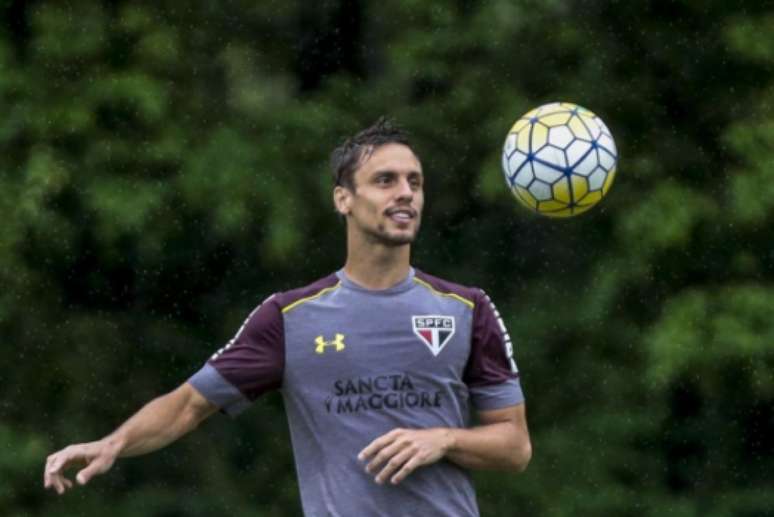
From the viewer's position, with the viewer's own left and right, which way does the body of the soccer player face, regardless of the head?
facing the viewer

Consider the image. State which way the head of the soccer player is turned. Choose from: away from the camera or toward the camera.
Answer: toward the camera
